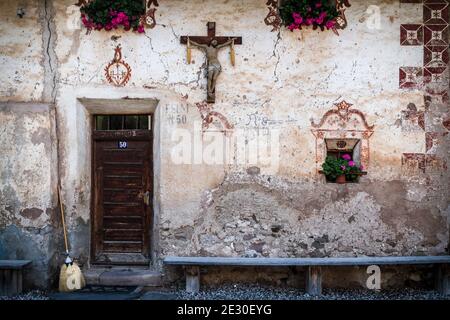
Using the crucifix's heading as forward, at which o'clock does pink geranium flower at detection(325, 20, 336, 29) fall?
The pink geranium flower is roughly at 9 o'clock from the crucifix.

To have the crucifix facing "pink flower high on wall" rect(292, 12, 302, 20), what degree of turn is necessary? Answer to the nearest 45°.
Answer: approximately 90° to its left

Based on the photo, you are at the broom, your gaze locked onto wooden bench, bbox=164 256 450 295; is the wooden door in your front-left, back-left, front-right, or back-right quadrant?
front-left

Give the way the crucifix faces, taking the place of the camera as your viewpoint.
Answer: facing the viewer
